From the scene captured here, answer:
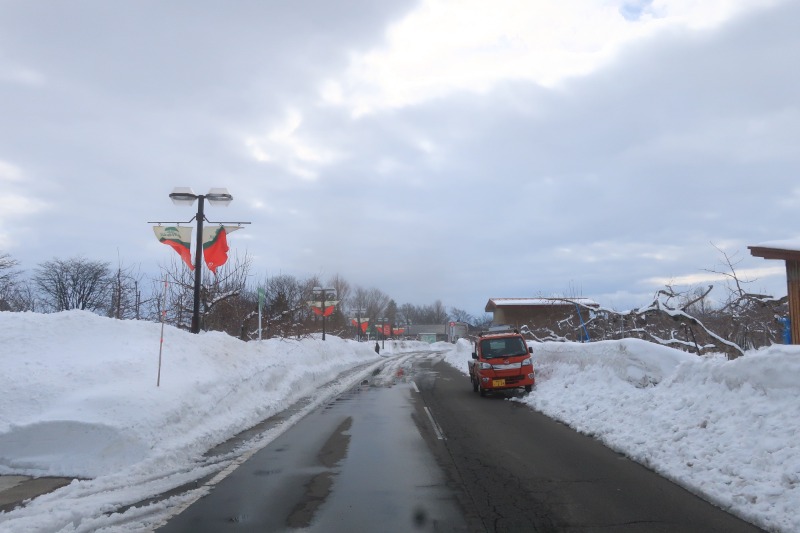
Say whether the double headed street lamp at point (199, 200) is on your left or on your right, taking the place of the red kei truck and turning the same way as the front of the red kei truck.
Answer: on your right

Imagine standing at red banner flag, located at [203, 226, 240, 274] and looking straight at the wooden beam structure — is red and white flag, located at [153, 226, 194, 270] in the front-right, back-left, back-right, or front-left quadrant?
back-right

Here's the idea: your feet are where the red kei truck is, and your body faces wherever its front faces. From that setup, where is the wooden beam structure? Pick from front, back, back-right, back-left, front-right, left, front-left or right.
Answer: front-left

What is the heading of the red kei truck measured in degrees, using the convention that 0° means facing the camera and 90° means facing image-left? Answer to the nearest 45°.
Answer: approximately 0°

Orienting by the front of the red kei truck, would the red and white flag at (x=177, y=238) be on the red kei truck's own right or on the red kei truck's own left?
on the red kei truck's own right

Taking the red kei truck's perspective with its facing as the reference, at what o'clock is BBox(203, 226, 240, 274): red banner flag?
The red banner flag is roughly at 2 o'clock from the red kei truck.
